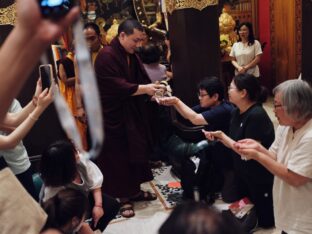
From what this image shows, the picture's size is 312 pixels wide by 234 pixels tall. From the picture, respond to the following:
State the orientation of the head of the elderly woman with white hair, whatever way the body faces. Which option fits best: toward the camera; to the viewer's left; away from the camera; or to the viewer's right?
to the viewer's left

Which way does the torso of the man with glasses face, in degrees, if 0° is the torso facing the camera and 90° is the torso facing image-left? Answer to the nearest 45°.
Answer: approximately 90°

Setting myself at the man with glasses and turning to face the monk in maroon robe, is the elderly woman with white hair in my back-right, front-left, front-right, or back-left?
back-left

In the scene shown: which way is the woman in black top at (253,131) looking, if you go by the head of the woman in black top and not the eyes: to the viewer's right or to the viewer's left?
to the viewer's left

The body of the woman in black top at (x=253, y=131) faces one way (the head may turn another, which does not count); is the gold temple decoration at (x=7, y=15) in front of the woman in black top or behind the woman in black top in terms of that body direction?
in front

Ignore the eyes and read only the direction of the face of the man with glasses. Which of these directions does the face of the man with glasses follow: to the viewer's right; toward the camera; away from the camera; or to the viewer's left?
to the viewer's left

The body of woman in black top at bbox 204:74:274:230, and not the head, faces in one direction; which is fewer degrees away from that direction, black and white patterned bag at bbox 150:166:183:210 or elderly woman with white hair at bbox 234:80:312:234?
the black and white patterned bag

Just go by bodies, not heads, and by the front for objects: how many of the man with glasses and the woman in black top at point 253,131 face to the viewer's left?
2

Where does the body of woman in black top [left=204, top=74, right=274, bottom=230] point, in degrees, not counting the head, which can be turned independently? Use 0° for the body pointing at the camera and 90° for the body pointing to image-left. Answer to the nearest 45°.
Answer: approximately 90°

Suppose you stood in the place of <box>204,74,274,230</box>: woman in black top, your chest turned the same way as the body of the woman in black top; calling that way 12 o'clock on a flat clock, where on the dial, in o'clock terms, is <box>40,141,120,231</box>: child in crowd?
The child in crowd is roughly at 11 o'clock from the woman in black top.

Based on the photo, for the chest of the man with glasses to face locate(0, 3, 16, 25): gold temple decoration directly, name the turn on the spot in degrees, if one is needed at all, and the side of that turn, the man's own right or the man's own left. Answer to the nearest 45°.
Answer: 0° — they already face it

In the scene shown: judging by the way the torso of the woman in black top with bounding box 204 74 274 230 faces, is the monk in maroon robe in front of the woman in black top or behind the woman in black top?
in front
